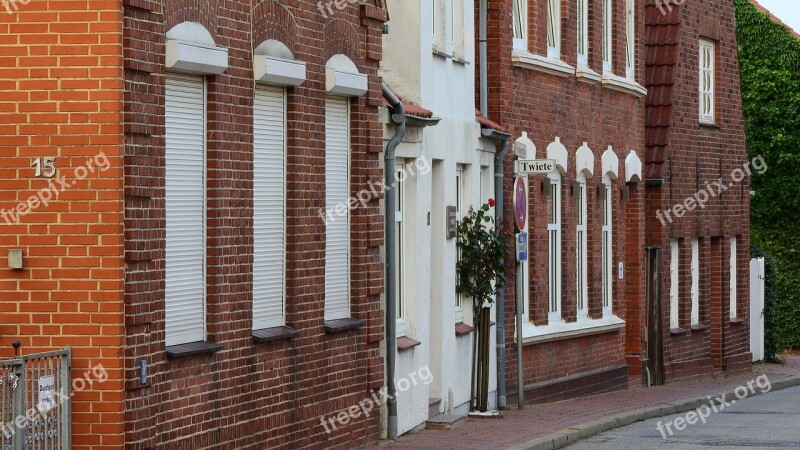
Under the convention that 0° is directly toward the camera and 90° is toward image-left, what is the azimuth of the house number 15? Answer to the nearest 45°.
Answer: approximately 0°

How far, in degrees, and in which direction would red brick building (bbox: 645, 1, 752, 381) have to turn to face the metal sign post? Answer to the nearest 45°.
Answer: approximately 45° to its right

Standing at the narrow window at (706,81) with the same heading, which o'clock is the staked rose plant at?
The staked rose plant is roughly at 2 o'clock from the narrow window.

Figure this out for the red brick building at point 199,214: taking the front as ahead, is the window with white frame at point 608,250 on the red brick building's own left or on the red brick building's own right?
on the red brick building's own left

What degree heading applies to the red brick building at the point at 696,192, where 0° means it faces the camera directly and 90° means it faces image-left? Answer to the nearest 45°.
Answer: approximately 315°

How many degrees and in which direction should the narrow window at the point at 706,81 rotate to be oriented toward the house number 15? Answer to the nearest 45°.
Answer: approximately 45° to its right

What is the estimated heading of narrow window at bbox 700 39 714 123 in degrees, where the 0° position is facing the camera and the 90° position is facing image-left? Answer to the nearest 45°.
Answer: approximately 315°
